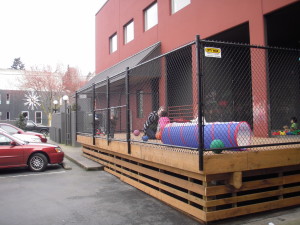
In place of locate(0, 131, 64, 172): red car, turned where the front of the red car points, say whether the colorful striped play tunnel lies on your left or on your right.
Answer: on your right

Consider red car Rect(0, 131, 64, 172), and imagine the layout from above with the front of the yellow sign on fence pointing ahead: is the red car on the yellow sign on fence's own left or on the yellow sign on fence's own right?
on the yellow sign on fence's own right

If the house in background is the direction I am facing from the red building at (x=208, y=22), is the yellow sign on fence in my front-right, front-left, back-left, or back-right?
back-left

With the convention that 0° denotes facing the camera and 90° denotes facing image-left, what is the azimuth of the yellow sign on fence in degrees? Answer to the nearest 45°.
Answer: approximately 0°
